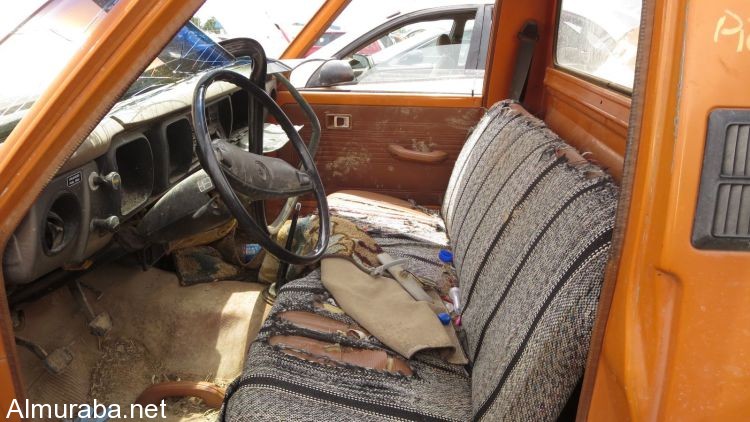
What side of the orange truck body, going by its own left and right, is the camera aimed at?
left
